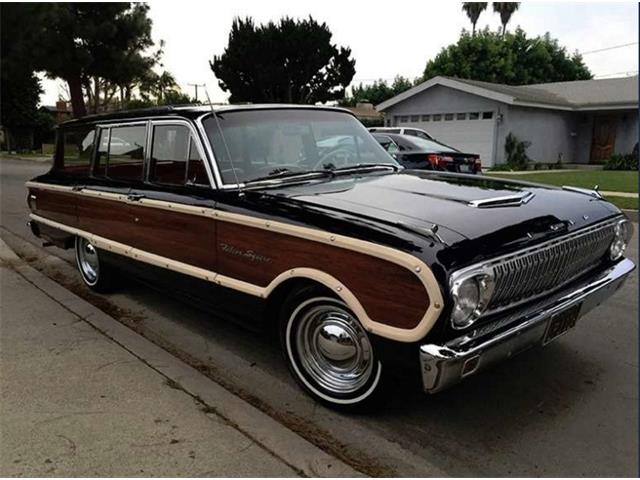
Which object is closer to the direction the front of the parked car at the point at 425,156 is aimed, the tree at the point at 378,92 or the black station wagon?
the tree

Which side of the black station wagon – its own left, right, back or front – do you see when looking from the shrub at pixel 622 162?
left

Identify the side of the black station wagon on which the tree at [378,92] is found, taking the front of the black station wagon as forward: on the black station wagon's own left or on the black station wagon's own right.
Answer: on the black station wagon's own left

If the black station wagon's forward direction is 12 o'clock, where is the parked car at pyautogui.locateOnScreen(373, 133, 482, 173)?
The parked car is roughly at 8 o'clock from the black station wagon.

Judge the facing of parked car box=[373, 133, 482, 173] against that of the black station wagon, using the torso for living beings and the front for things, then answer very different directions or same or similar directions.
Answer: very different directions

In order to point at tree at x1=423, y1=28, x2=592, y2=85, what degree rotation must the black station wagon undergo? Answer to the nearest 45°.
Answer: approximately 135° to its left

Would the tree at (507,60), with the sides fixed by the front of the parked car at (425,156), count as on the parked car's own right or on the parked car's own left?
on the parked car's own right

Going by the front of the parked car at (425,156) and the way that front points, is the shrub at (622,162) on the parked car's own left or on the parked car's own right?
on the parked car's own right

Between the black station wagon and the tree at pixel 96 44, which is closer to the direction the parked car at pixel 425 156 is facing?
the tree

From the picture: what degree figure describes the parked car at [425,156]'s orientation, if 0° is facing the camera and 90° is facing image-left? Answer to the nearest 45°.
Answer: approximately 135°

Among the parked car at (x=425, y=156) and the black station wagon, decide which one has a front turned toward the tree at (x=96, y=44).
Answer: the parked car
